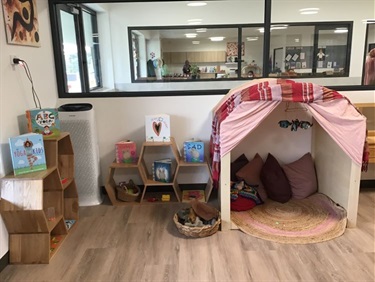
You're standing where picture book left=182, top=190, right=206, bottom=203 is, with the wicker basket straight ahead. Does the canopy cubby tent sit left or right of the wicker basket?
left

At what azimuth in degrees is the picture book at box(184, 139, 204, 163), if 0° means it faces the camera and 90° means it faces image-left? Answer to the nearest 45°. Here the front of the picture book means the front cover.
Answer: approximately 0°

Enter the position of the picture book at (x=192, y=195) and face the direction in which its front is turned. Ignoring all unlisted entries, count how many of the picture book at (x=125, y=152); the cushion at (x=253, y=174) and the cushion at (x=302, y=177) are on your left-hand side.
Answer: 2

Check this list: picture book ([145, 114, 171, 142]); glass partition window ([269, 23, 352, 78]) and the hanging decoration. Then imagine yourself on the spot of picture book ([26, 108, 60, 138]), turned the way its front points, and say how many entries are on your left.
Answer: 3

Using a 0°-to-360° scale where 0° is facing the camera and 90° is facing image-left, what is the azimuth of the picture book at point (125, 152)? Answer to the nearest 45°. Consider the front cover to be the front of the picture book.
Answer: approximately 0°
